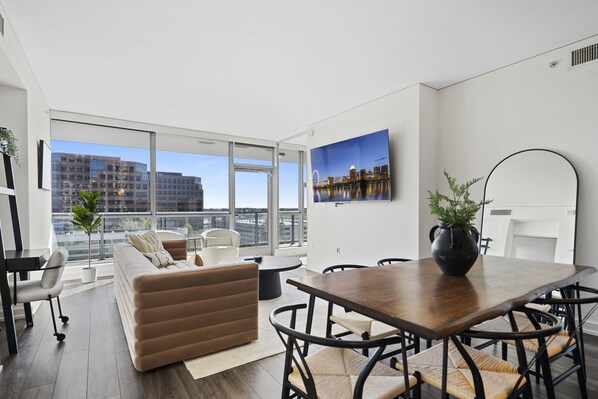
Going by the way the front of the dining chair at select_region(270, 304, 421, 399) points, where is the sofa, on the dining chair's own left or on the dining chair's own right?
on the dining chair's own left

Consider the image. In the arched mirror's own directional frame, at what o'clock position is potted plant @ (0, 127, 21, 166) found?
The potted plant is roughly at 12 o'clock from the arched mirror.

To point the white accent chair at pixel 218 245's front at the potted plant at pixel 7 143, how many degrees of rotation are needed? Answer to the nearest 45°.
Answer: approximately 45° to its right

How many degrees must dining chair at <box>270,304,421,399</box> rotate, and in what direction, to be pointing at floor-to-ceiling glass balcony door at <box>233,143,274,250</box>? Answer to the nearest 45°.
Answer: approximately 45° to its left

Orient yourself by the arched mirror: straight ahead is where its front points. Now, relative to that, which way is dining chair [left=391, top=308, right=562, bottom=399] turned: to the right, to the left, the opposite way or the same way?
to the right

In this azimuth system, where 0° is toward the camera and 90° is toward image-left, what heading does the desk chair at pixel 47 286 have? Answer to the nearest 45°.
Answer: approximately 90°

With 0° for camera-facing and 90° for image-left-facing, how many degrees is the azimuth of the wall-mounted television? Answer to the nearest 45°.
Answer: approximately 45°

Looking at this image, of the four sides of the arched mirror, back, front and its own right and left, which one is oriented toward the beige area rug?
front

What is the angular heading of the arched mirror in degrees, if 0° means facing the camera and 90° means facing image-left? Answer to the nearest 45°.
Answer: approximately 45°

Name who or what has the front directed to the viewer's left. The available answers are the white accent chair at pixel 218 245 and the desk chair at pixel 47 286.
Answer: the desk chair

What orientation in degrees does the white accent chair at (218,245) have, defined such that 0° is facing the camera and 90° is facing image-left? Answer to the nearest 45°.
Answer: approximately 0°

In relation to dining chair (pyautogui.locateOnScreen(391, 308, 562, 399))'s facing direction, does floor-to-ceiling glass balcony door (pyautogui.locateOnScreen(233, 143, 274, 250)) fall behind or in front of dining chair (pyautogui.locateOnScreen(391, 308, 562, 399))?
in front

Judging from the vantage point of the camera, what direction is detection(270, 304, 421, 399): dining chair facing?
facing away from the viewer and to the right of the viewer

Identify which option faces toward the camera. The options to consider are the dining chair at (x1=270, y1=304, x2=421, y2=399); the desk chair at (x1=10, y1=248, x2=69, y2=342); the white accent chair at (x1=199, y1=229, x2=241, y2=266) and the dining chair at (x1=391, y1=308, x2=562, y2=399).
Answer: the white accent chair

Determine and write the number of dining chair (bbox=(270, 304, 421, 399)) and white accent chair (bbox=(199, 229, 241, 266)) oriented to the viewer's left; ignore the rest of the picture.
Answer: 0

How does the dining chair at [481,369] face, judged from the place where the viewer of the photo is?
facing away from the viewer and to the left of the viewer

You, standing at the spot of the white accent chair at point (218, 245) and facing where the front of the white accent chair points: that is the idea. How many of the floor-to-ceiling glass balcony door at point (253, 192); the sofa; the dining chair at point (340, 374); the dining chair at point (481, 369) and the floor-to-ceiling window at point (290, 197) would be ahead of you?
3

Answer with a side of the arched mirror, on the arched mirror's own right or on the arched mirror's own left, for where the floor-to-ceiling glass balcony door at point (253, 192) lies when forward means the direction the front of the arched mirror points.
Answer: on the arched mirror's own right
